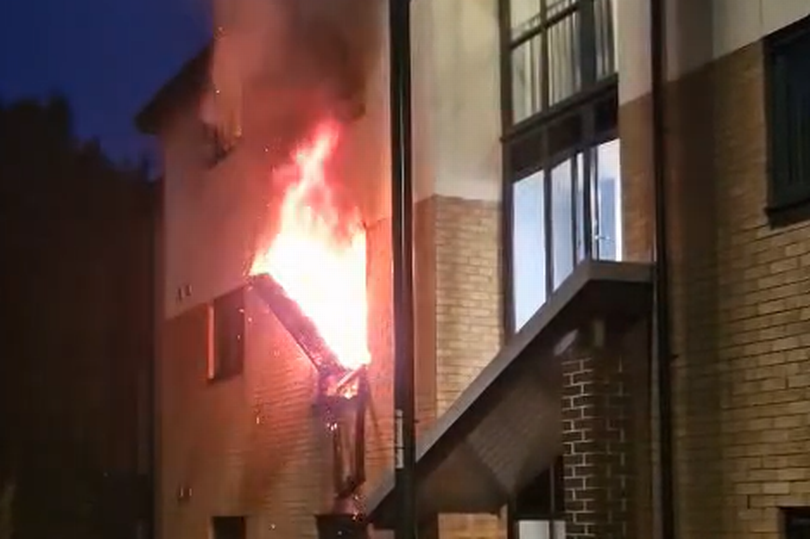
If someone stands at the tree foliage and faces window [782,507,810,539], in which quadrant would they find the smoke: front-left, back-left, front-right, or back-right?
front-left

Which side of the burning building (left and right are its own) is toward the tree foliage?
right
